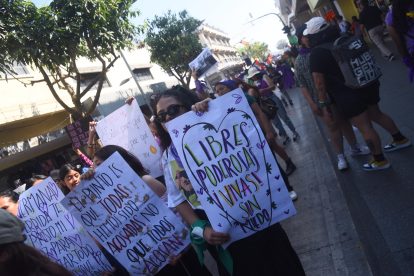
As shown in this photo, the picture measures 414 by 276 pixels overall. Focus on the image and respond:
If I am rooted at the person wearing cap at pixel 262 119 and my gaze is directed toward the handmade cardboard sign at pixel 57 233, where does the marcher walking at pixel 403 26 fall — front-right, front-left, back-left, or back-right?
back-left

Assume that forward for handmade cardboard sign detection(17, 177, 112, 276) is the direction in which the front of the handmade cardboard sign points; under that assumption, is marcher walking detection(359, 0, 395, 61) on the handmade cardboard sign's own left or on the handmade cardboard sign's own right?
on the handmade cardboard sign's own left

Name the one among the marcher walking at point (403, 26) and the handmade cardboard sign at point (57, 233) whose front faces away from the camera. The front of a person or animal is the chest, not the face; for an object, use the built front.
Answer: the marcher walking

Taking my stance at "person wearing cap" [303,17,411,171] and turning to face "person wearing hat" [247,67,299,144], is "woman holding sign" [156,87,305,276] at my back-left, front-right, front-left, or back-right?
back-left

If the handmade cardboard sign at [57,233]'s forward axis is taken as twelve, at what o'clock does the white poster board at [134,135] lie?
The white poster board is roughly at 8 o'clock from the handmade cardboard sign.

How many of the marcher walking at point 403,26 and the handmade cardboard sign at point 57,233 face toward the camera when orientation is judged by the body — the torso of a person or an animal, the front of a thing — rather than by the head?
1

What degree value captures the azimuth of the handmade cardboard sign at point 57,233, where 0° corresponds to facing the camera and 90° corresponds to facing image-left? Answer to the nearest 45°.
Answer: approximately 0°

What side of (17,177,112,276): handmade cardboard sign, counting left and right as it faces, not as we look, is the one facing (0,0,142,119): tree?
back
